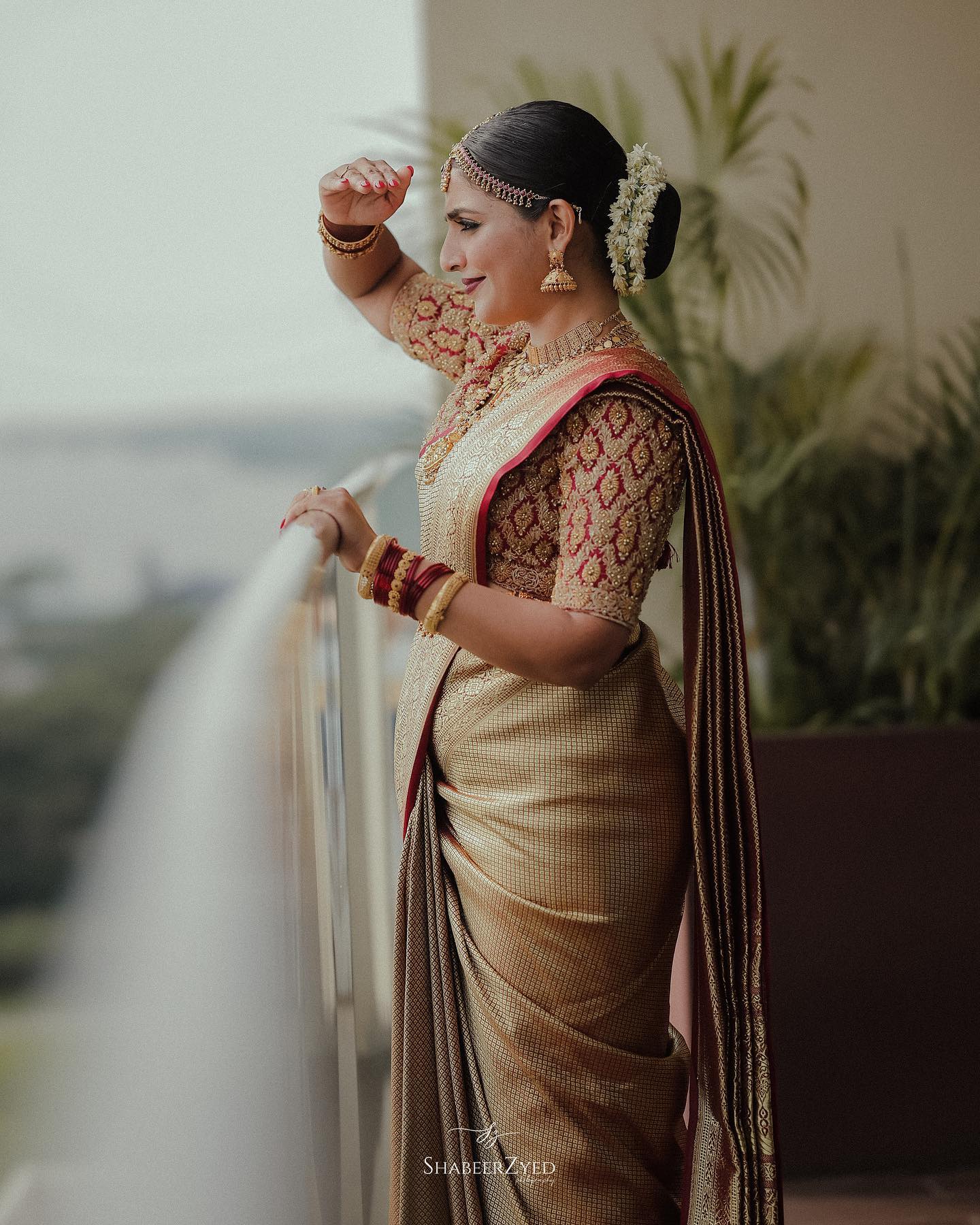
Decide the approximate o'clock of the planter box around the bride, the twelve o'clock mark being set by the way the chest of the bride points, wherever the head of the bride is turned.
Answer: The planter box is roughly at 4 o'clock from the bride.

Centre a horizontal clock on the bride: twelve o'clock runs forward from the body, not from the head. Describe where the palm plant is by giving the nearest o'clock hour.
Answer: The palm plant is roughly at 4 o'clock from the bride.

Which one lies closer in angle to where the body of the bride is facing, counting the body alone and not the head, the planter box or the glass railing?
the glass railing

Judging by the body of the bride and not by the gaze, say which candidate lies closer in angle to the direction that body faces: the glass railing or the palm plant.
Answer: the glass railing

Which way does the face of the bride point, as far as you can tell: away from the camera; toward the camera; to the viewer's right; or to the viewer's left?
to the viewer's left

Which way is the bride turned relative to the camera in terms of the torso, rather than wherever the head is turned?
to the viewer's left
